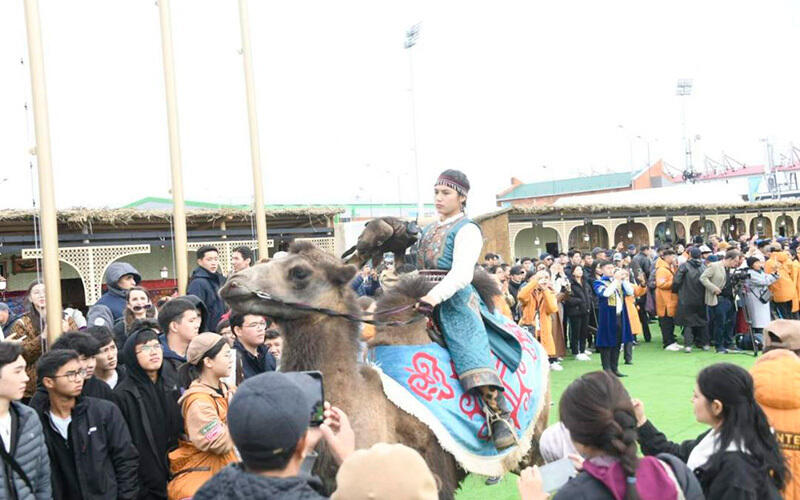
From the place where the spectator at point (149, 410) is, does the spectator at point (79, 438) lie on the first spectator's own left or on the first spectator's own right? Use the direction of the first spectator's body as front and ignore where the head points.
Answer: on the first spectator's own right

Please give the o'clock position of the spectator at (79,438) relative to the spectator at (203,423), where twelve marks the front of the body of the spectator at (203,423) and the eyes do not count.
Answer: the spectator at (79,438) is roughly at 6 o'clock from the spectator at (203,423).

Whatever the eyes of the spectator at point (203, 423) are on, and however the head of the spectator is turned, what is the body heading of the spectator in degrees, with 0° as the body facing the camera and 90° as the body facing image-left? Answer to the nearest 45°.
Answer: approximately 270°

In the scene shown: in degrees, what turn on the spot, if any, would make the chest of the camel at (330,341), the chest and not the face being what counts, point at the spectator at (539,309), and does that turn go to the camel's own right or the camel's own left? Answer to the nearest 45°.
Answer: approximately 135° to the camel's own right

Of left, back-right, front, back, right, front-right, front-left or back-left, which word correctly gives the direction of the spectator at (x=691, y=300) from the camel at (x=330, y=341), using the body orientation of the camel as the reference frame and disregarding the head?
back

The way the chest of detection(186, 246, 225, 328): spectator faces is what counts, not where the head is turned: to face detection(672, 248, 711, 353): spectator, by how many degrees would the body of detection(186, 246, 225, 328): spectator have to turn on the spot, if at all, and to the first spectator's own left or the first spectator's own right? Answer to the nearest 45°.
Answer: approximately 45° to the first spectator's own left

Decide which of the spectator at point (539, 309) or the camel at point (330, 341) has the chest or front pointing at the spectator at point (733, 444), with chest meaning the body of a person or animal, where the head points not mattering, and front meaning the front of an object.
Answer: the spectator at point (539, 309)

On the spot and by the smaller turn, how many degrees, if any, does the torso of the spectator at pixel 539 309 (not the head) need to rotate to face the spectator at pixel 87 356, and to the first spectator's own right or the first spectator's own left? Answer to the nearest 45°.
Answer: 0° — they already face them

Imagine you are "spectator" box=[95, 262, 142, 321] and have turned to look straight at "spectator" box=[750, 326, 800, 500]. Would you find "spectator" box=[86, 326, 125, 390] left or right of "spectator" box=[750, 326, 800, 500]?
right
